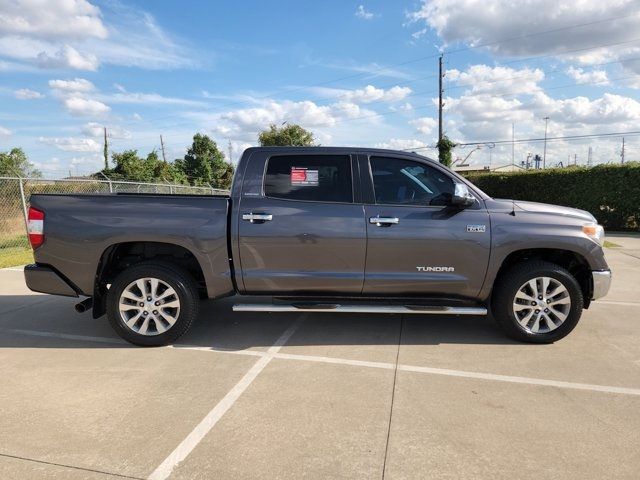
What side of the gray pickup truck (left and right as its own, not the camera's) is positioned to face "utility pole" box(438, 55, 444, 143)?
left

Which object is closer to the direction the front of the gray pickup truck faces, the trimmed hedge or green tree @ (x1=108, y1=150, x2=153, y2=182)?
the trimmed hedge

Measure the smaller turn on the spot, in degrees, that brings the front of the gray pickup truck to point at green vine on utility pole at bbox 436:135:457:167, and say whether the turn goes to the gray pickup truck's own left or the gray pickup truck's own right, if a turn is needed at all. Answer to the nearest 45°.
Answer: approximately 90° to the gray pickup truck's own left

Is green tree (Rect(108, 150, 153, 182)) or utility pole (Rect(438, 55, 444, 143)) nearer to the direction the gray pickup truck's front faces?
the utility pole

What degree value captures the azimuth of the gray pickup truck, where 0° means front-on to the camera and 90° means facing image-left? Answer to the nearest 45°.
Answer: approximately 270°

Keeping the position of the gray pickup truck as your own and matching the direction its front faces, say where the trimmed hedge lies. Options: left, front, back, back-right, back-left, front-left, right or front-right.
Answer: front-left

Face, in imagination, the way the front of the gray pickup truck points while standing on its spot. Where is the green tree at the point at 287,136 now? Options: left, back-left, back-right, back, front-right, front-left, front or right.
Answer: left

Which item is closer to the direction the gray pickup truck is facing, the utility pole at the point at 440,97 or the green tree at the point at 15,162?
the utility pole

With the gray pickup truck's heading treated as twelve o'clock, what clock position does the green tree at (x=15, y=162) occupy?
The green tree is roughly at 8 o'clock from the gray pickup truck.
